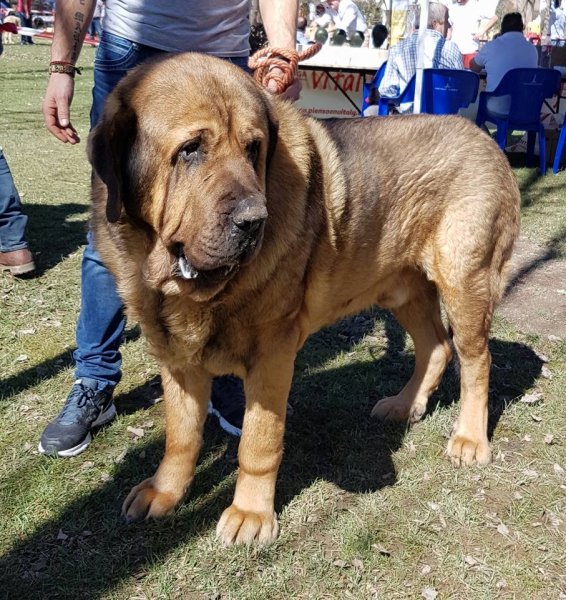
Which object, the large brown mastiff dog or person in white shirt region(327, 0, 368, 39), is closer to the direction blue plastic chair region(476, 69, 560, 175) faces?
the person in white shirt

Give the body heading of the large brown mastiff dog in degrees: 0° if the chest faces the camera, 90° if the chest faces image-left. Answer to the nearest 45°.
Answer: approximately 45°

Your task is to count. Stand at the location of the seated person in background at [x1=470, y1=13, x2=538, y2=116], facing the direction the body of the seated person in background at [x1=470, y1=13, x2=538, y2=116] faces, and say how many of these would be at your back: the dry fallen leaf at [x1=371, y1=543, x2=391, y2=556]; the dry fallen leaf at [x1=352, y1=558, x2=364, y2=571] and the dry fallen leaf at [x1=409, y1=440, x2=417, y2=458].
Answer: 3

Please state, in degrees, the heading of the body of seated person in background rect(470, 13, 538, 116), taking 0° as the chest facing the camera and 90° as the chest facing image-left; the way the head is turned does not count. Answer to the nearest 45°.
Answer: approximately 180°

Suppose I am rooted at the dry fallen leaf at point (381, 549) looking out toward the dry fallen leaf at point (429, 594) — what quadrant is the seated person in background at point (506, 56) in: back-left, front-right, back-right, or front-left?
back-left

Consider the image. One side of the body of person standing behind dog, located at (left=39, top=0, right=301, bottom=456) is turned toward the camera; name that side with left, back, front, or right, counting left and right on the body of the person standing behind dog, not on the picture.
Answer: front

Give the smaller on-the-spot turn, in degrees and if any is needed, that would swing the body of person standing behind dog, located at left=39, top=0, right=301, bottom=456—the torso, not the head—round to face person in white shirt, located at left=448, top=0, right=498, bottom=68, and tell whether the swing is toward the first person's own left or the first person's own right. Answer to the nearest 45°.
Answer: approximately 135° to the first person's own left

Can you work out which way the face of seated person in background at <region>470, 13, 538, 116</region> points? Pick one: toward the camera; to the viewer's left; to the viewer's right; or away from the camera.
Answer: away from the camera

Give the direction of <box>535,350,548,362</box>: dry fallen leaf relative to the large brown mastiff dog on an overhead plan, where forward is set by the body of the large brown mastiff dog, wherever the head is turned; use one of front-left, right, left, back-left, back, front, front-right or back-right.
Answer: back

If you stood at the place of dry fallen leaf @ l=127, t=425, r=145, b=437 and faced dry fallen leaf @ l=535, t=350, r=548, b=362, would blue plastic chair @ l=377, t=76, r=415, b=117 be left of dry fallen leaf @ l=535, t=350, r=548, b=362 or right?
left

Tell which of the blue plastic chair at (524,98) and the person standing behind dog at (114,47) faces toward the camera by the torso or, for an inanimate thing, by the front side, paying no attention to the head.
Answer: the person standing behind dog

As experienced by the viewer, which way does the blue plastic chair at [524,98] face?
facing away from the viewer and to the left of the viewer

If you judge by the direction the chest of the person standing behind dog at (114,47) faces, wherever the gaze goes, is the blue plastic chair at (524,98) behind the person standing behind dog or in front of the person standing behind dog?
behind
